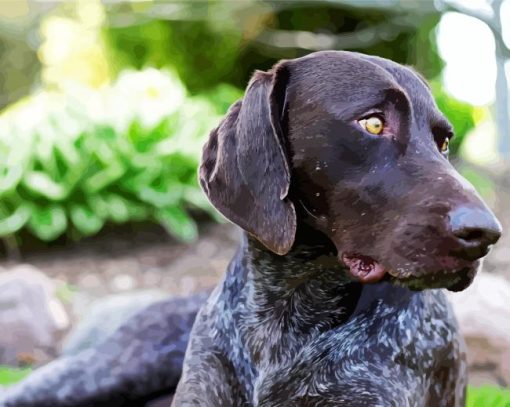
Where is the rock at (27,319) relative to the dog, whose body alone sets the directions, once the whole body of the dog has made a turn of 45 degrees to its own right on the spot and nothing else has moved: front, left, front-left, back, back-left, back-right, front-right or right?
back-right

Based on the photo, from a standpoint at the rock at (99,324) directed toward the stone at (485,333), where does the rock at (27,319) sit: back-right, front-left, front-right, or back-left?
back-left

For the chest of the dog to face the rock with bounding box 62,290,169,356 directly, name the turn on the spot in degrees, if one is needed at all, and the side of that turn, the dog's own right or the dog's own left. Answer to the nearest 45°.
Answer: approximately 180°

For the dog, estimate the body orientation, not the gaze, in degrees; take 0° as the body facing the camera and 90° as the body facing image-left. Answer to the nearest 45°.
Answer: approximately 315°

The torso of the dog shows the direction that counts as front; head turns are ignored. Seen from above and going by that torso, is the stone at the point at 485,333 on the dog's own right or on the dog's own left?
on the dog's own left
